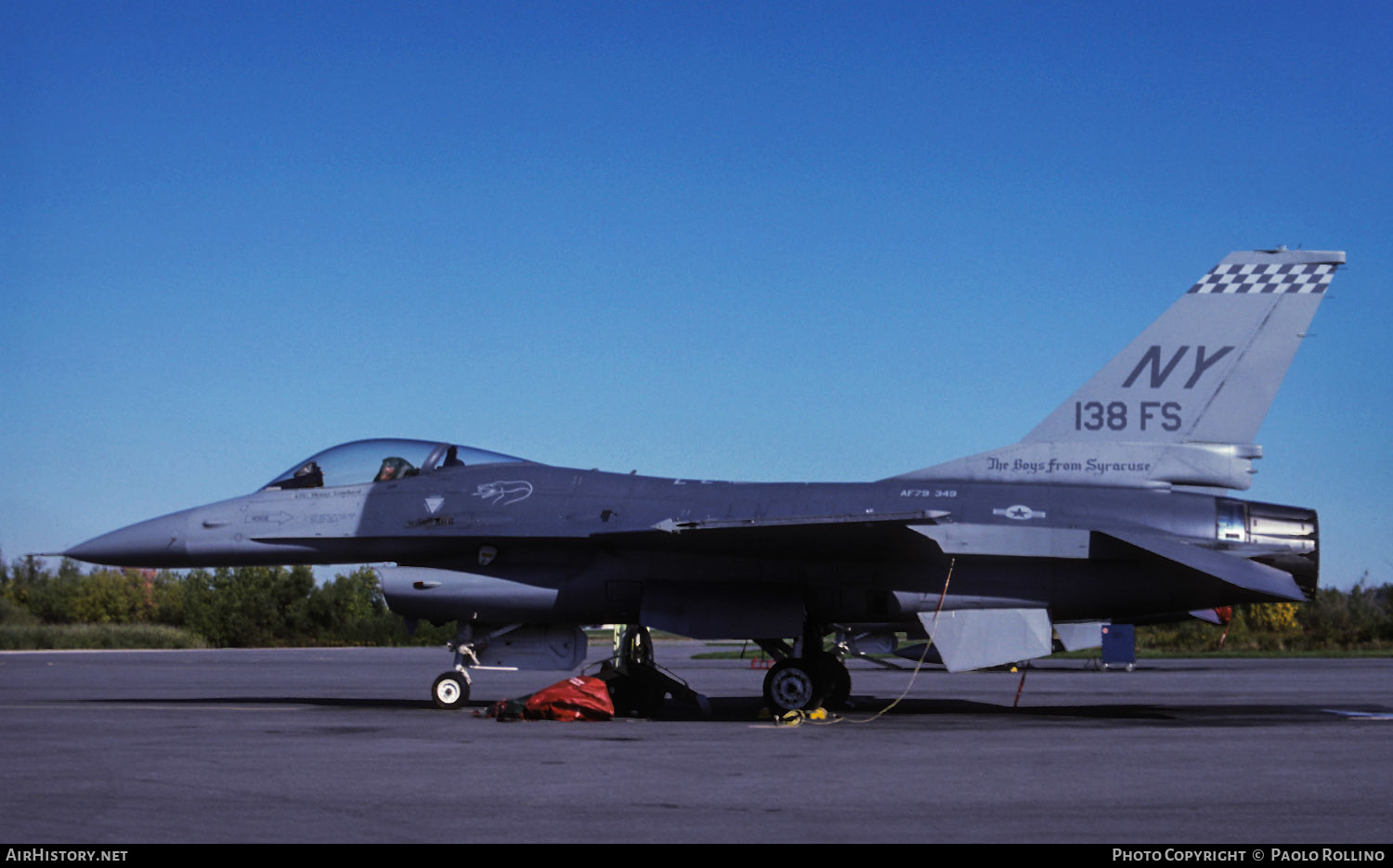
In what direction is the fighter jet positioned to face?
to the viewer's left

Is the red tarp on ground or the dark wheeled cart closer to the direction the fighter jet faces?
the red tarp on ground

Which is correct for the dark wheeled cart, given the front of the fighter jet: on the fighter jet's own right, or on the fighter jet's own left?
on the fighter jet's own right
